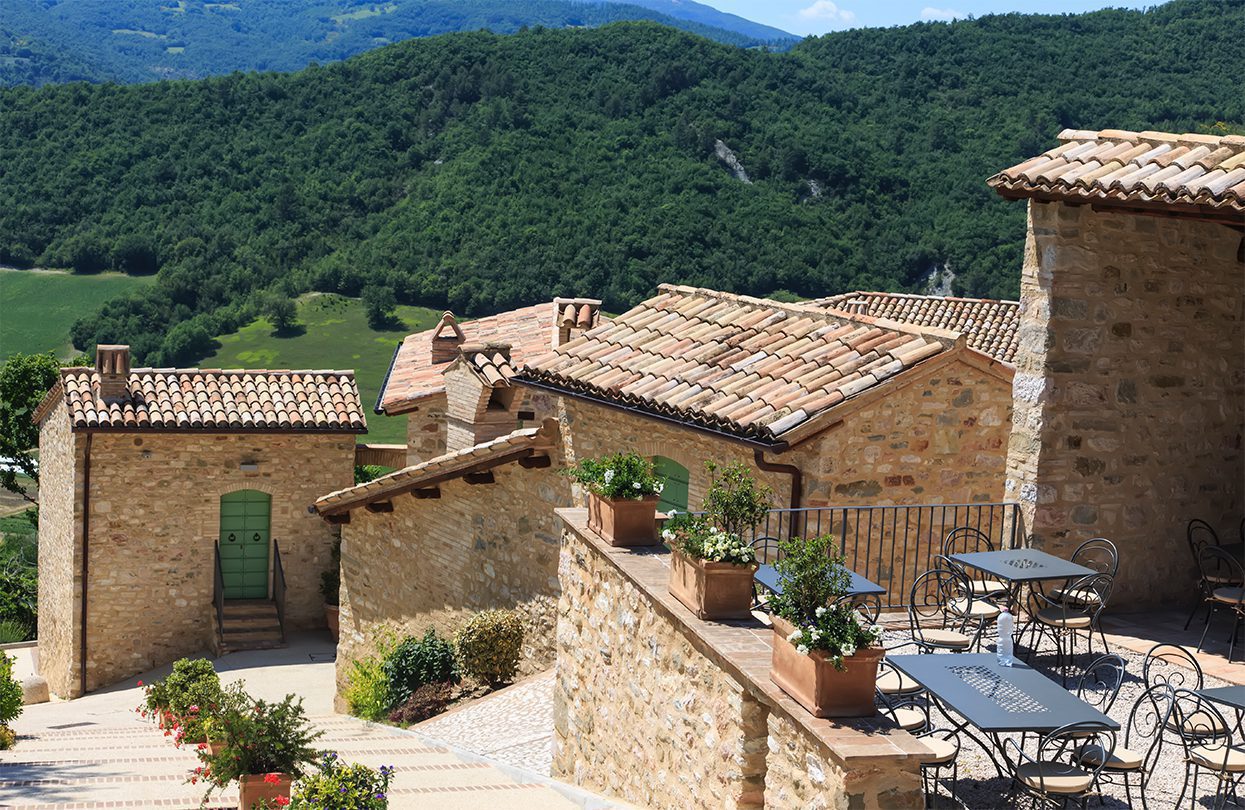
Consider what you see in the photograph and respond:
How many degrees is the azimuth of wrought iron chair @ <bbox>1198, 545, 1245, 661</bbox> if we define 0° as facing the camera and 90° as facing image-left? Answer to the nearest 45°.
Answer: approximately 225°

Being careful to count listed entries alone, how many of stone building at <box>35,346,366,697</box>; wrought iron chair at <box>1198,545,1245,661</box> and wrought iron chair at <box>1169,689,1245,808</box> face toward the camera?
1

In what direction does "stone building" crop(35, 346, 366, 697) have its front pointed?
toward the camera

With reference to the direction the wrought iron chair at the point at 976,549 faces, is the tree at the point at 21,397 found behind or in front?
behind

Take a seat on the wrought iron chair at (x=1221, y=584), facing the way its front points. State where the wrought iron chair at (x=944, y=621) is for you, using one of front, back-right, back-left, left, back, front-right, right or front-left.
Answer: back

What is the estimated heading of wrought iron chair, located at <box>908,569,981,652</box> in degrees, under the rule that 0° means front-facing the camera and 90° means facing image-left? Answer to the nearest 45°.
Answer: approximately 315°

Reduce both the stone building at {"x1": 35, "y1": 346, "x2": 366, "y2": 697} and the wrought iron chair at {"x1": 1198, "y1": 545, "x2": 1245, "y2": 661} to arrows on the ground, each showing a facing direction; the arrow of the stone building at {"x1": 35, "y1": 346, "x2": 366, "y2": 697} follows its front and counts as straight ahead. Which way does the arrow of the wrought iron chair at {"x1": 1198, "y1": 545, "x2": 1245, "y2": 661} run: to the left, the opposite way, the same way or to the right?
to the left

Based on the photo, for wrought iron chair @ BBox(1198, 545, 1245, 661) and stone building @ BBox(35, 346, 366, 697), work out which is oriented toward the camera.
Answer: the stone building

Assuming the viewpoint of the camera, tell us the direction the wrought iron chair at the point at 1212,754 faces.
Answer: facing away from the viewer and to the right of the viewer

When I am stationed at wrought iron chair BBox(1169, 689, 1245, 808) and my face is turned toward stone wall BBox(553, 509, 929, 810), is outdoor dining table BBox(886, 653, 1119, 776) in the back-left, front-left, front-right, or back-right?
front-left

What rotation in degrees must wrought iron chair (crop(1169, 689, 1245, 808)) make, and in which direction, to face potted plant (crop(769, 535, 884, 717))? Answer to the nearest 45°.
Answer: approximately 180°

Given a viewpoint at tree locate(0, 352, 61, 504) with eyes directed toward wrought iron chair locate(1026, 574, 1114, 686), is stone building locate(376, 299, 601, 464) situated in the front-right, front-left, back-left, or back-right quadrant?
front-left

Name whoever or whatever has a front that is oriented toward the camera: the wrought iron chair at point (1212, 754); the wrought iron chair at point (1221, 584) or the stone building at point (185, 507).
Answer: the stone building

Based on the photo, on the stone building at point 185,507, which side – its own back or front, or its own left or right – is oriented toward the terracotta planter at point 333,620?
left
